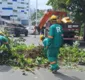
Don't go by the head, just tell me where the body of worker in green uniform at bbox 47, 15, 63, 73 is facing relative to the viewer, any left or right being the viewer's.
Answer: facing away from the viewer and to the left of the viewer
